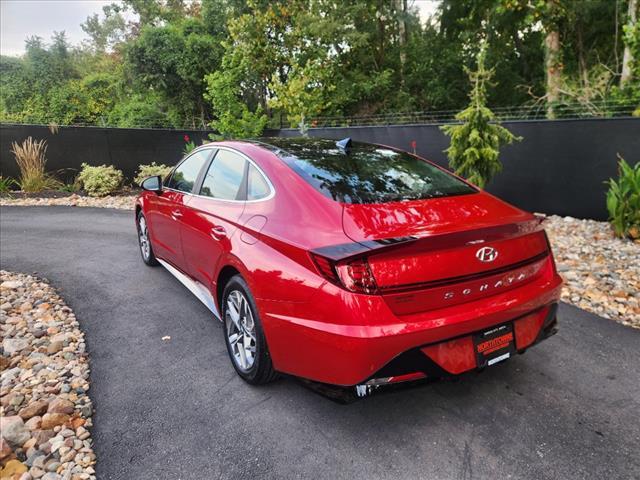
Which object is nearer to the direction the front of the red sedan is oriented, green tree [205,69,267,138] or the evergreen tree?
the green tree

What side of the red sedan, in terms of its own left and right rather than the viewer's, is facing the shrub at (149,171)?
front

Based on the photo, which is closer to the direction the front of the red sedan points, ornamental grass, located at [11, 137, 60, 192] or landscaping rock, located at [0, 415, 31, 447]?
the ornamental grass

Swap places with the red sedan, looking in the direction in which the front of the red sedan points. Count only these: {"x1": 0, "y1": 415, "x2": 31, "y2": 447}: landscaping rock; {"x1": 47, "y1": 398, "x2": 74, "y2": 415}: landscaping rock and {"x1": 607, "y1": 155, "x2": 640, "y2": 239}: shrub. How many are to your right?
1

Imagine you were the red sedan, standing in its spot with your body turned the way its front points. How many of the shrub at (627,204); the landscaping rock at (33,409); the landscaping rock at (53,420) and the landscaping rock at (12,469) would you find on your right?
1

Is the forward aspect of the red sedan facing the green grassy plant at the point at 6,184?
yes

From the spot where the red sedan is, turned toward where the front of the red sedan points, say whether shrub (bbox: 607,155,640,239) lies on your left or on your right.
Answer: on your right

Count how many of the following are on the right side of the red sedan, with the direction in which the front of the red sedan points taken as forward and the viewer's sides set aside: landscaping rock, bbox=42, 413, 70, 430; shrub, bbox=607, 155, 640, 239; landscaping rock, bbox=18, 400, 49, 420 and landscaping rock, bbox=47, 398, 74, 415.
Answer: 1

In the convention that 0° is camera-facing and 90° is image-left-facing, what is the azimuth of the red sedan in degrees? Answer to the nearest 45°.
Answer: approximately 135°

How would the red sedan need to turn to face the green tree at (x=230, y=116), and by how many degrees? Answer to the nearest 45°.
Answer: approximately 45° to its right

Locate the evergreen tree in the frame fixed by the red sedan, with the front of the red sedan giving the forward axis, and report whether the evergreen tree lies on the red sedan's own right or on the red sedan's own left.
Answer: on the red sedan's own right
